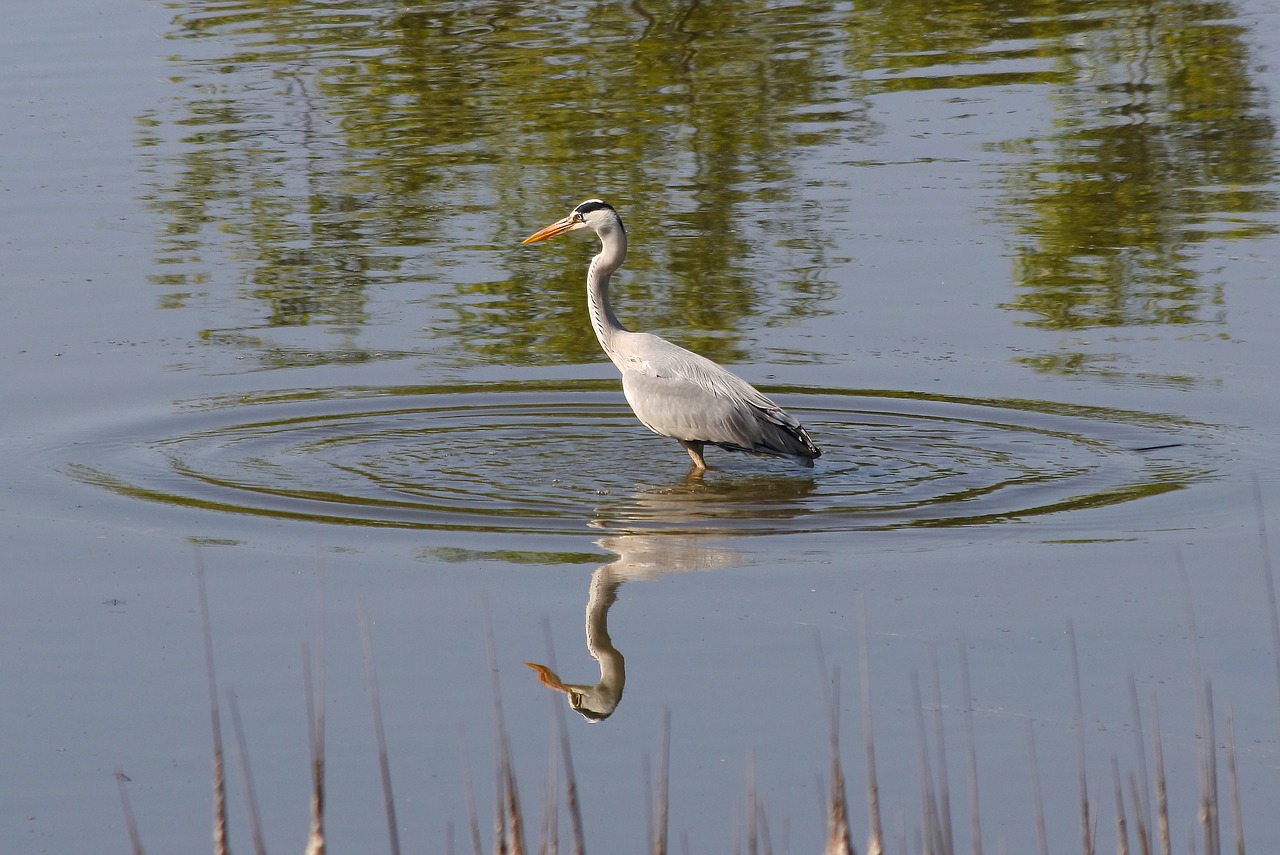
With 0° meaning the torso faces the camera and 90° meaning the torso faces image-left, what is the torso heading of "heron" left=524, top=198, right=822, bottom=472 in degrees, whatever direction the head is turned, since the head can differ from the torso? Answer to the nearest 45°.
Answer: approximately 90°

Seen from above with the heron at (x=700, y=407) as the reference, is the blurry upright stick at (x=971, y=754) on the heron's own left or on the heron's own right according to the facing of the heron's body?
on the heron's own left
